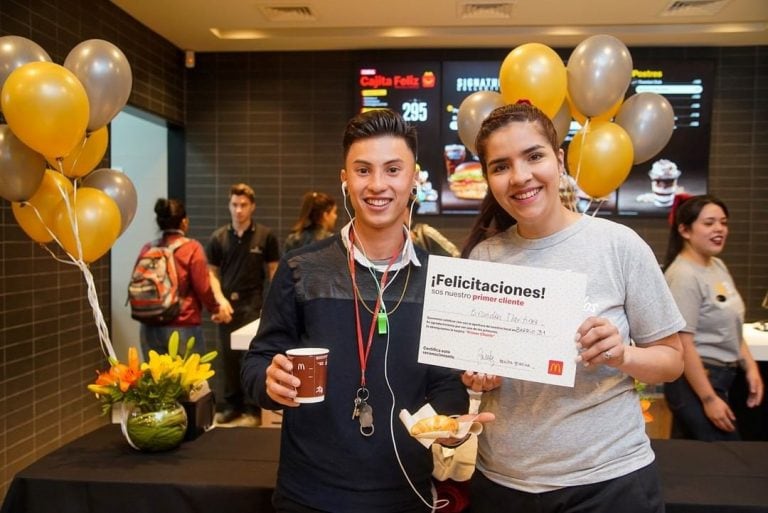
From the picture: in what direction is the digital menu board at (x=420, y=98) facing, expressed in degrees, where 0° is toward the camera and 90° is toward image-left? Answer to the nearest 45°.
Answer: approximately 0°

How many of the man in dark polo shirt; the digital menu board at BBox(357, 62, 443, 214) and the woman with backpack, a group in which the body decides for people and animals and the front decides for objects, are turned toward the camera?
2

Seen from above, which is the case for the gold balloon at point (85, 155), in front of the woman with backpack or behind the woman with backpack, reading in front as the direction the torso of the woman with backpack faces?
behind

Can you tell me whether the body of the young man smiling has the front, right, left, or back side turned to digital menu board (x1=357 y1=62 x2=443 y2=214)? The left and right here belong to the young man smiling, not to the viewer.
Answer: back

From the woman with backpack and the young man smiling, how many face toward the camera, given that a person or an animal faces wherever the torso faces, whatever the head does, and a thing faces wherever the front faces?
1

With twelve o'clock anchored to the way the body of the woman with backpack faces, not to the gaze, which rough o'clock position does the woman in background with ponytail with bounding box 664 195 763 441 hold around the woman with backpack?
The woman in background with ponytail is roughly at 3 o'clock from the woman with backpack.

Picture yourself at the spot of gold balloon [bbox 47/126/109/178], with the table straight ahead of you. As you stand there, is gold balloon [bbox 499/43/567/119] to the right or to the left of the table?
left
